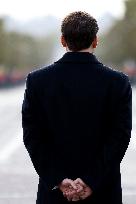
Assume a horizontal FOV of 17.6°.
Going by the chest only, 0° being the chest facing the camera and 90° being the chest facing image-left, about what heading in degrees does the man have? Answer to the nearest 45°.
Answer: approximately 180°

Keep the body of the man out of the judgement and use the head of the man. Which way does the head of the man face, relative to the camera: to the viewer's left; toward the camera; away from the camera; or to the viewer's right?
away from the camera
